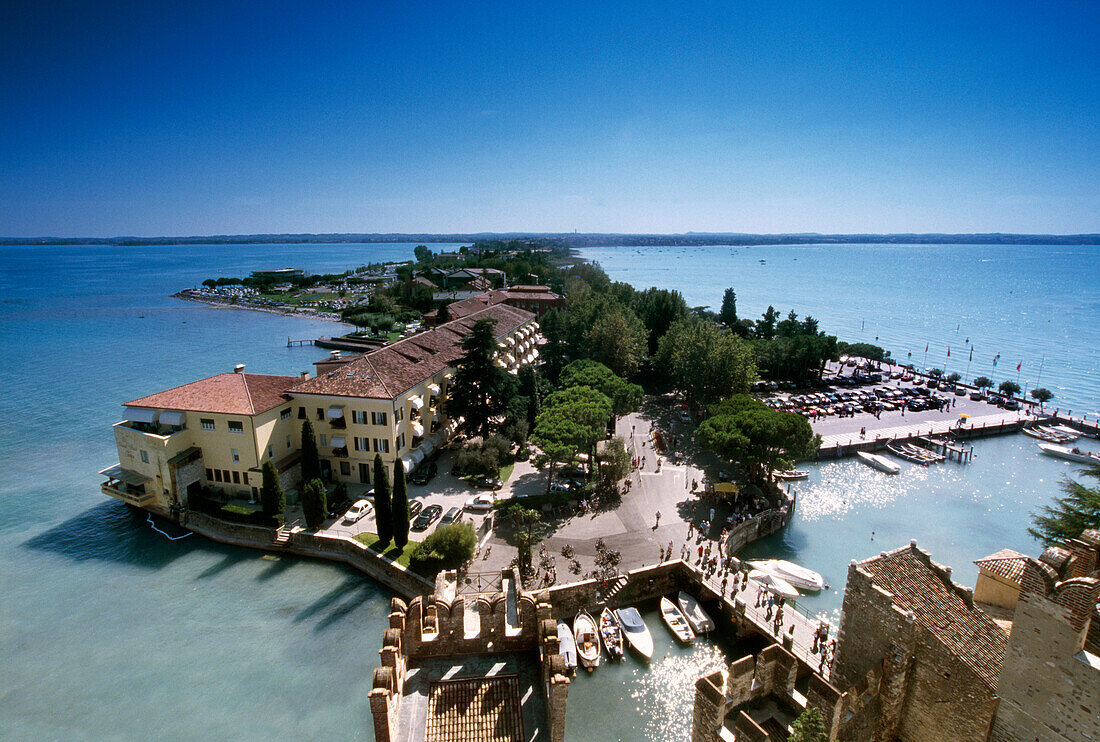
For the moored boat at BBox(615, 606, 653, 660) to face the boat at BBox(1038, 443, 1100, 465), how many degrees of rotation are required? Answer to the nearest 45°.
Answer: approximately 90° to its left

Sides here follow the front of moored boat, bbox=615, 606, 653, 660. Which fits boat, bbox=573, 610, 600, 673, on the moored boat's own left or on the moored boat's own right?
on the moored boat's own right

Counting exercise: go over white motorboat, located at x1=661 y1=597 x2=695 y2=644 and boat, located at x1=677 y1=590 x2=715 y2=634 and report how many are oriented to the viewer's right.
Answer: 0

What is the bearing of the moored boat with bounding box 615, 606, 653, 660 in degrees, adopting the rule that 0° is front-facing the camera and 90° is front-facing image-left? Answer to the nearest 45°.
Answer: approximately 315°
